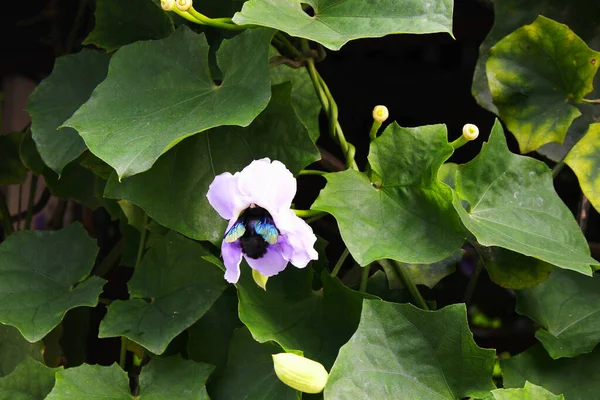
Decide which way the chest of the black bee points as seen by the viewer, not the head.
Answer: away from the camera
